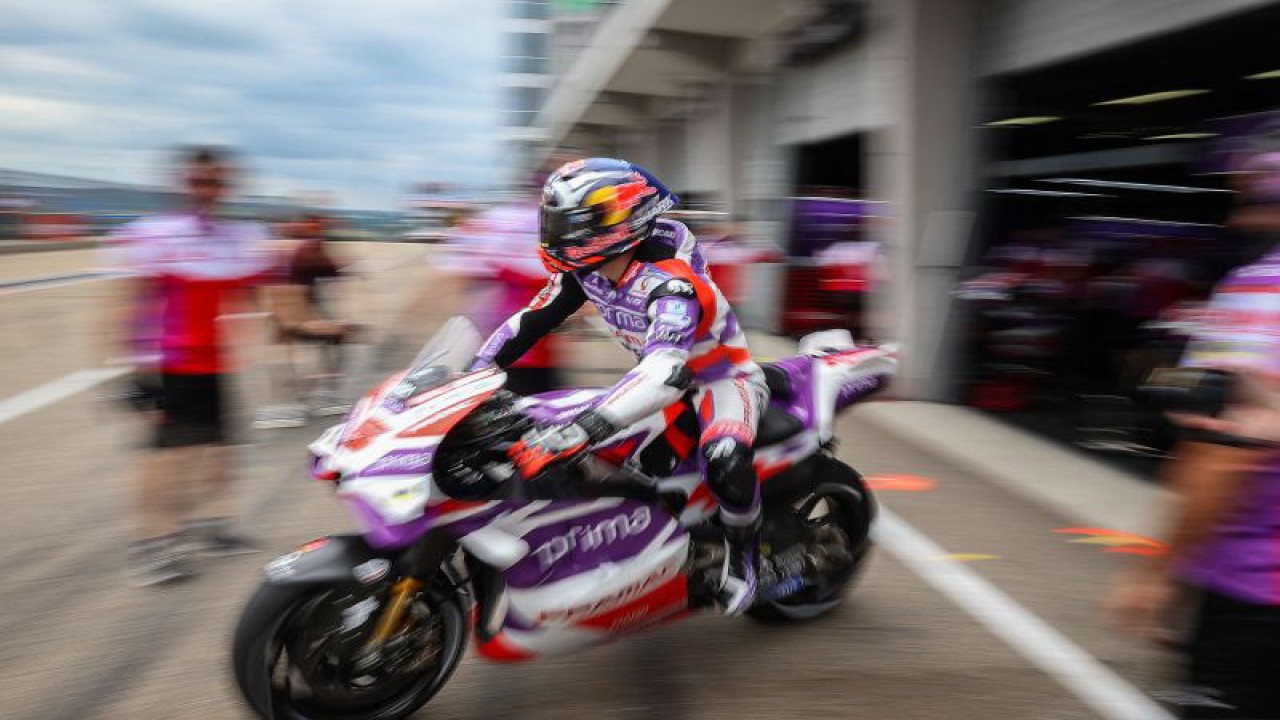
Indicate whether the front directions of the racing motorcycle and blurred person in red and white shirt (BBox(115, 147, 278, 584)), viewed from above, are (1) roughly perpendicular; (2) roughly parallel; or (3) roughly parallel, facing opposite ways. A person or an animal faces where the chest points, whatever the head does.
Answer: roughly perpendicular

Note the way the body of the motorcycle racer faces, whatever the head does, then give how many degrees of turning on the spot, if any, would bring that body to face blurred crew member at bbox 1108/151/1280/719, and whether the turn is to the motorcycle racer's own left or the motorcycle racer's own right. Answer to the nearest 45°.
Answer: approximately 90° to the motorcycle racer's own left

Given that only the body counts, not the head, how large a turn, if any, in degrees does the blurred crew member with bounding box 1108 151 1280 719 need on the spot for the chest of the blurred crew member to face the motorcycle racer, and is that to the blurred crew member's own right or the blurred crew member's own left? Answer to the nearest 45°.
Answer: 0° — they already face them

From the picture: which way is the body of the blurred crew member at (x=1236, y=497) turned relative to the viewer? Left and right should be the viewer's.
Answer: facing to the left of the viewer

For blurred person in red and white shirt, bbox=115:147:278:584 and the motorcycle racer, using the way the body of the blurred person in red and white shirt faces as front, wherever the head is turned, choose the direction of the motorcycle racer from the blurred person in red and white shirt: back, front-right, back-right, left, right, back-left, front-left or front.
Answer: front-left

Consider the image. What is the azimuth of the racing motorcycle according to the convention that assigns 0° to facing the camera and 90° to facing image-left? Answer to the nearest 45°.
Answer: approximately 45°

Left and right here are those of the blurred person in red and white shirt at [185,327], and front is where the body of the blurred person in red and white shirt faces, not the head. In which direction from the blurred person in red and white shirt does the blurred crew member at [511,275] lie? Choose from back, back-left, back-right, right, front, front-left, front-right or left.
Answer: left

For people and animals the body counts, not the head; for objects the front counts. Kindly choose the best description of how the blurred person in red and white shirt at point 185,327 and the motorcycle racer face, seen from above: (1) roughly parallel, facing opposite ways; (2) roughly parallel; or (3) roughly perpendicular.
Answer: roughly perpendicular

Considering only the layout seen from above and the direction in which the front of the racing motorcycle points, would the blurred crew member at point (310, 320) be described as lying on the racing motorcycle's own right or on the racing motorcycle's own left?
on the racing motorcycle's own right

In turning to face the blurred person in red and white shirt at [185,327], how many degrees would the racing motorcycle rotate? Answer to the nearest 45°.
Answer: approximately 90° to its right

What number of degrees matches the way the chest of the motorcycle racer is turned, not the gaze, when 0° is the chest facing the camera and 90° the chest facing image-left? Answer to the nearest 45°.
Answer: approximately 45°

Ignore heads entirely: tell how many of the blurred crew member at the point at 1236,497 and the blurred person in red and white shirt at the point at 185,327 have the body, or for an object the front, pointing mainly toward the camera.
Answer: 1

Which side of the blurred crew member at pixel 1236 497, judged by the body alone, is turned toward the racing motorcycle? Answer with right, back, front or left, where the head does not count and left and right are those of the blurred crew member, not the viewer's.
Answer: front

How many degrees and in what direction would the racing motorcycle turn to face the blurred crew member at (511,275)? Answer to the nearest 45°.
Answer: approximately 135° to its right
